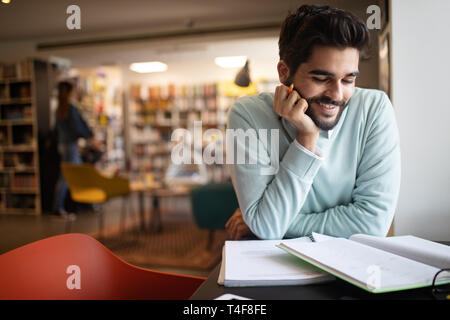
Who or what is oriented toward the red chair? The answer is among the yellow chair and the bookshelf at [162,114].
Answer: the bookshelf

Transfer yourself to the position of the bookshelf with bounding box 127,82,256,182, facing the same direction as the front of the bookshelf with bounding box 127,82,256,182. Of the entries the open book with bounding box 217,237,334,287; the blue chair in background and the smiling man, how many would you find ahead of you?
3

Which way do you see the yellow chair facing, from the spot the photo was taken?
facing away from the viewer and to the right of the viewer
